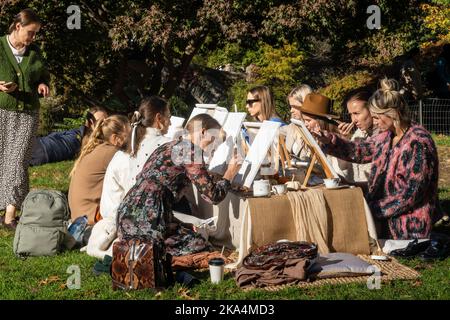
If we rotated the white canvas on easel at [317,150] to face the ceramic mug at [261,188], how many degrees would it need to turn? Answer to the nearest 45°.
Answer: approximately 135° to its right

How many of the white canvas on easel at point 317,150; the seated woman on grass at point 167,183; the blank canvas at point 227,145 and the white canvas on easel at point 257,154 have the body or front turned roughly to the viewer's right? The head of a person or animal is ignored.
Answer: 2

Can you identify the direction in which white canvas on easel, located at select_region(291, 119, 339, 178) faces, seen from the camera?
facing to the right of the viewer

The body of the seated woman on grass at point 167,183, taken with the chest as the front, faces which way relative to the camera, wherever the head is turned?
to the viewer's right

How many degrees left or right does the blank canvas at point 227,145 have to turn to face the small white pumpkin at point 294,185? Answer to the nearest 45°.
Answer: approximately 90° to its left

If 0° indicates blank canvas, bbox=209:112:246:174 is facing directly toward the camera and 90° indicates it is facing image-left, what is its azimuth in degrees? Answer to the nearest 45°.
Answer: approximately 45°

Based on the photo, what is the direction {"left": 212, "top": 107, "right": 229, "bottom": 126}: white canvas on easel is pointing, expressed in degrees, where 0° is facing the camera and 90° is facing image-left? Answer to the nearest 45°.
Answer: approximately 45°

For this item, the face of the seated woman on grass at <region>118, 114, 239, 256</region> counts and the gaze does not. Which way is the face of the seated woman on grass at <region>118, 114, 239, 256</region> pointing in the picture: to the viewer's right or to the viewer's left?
to the viewer's right

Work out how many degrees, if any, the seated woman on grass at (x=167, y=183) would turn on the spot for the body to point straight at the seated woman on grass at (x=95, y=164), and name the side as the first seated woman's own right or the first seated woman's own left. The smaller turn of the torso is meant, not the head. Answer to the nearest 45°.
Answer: approximately 135° to the first seated woman's own left

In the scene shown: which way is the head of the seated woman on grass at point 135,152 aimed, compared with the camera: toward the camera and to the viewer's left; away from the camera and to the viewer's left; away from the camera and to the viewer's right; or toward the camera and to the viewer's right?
away from the camera and to the viewer's right

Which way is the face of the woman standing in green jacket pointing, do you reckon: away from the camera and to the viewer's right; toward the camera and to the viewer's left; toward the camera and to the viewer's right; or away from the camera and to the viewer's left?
toward the camera and to the viewer's right

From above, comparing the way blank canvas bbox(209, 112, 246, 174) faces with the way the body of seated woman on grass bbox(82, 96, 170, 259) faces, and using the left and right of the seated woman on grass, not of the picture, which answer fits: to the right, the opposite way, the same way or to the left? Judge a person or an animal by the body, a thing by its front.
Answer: the opposite way
